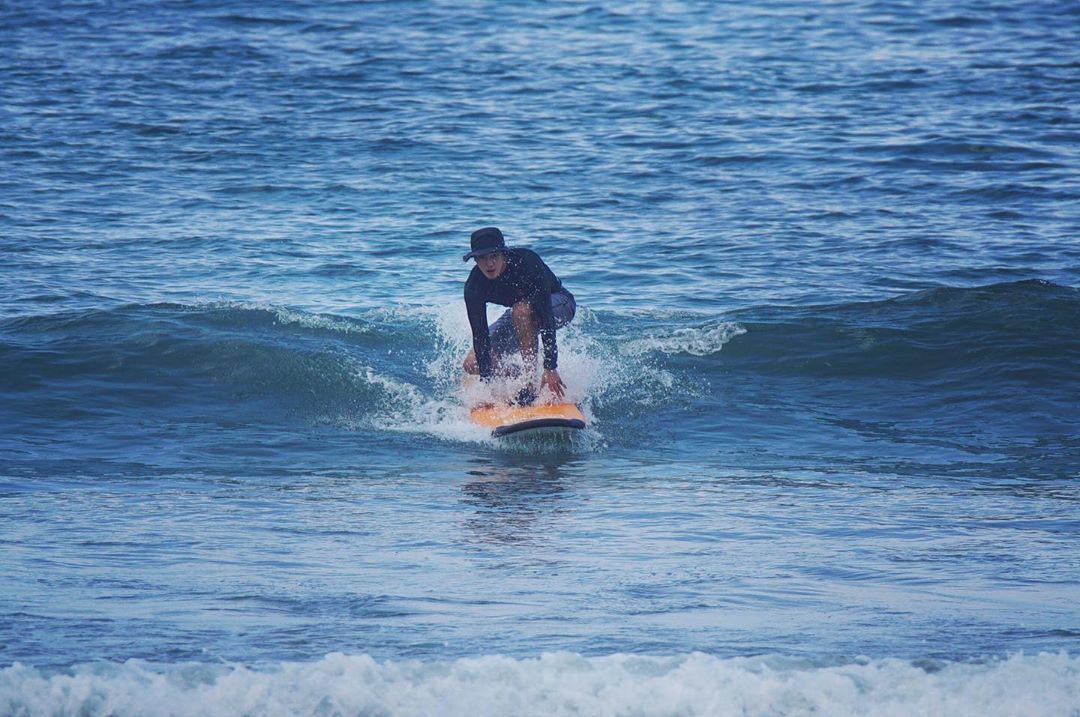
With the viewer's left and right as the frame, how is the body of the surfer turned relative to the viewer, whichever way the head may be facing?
facing the viewer and to the left of the viewer
